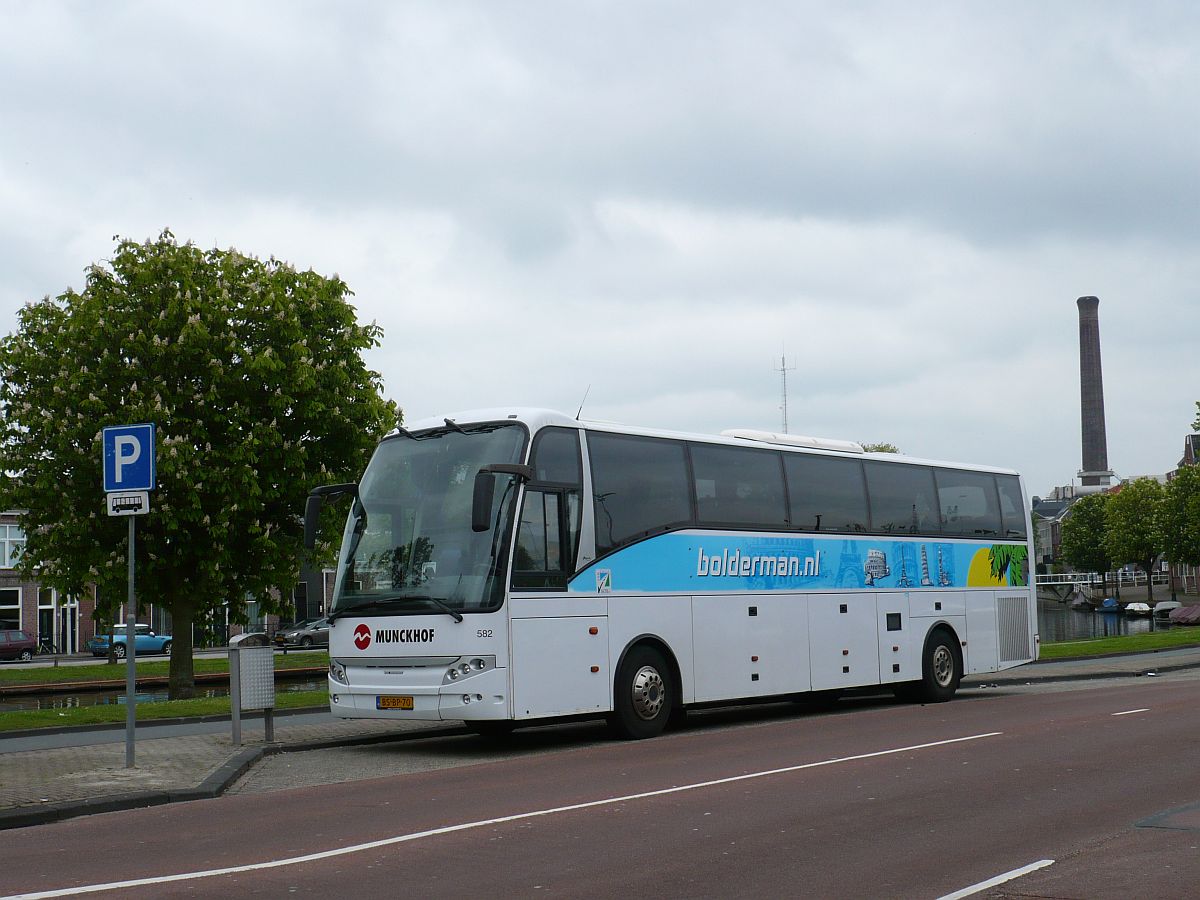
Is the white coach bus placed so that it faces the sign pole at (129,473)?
yes

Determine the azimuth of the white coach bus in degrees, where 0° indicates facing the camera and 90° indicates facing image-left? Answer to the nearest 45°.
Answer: approximately 45°

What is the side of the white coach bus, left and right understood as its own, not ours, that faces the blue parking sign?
front

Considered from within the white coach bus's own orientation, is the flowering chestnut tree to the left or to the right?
on its right
